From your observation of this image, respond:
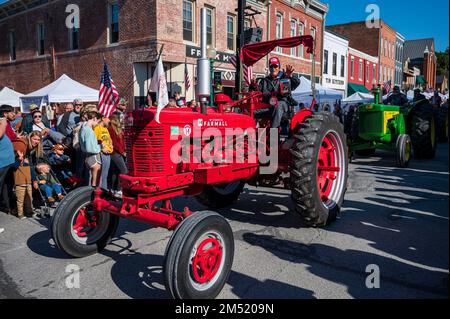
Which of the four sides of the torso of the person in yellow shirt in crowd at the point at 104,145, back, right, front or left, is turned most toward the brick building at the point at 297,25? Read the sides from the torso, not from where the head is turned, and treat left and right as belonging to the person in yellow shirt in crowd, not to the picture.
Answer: left

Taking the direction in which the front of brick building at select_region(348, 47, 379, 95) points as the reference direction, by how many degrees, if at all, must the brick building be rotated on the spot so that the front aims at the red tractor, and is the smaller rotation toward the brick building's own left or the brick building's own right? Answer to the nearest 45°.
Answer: approximately 45° to the brick building's own right

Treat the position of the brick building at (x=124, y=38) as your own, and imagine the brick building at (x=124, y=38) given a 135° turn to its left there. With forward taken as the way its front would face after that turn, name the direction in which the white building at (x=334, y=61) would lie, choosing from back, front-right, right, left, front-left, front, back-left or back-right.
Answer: front-right

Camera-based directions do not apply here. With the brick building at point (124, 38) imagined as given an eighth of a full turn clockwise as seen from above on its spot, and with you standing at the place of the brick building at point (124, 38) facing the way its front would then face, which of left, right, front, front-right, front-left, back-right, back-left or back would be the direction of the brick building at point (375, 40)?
back-left

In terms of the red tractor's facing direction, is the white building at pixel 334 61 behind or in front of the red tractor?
behind

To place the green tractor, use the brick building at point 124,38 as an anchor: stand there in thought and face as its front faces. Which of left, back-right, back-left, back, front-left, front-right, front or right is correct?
front

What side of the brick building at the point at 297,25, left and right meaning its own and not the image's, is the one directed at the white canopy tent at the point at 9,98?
right

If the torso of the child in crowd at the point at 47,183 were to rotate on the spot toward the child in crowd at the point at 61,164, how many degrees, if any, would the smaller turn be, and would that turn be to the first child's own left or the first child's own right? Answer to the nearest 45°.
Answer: approximately 135° to the first child's own left

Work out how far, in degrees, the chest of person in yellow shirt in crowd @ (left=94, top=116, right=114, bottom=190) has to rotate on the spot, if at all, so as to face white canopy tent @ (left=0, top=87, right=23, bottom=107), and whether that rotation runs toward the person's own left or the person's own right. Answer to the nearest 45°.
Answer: approximately 135° to the person's own left

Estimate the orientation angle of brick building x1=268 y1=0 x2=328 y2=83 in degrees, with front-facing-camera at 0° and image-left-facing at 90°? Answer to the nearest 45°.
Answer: approximately 315°

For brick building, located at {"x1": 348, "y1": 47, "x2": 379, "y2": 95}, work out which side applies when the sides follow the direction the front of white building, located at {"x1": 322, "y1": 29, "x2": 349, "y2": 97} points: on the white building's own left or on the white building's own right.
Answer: on the white building's own left

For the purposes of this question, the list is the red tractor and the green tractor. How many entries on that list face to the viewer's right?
0

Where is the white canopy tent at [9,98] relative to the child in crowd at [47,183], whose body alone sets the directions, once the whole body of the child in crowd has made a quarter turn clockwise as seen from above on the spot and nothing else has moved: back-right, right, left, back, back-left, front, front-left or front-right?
back-right

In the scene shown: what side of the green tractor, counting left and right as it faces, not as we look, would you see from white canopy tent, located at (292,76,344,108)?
right
